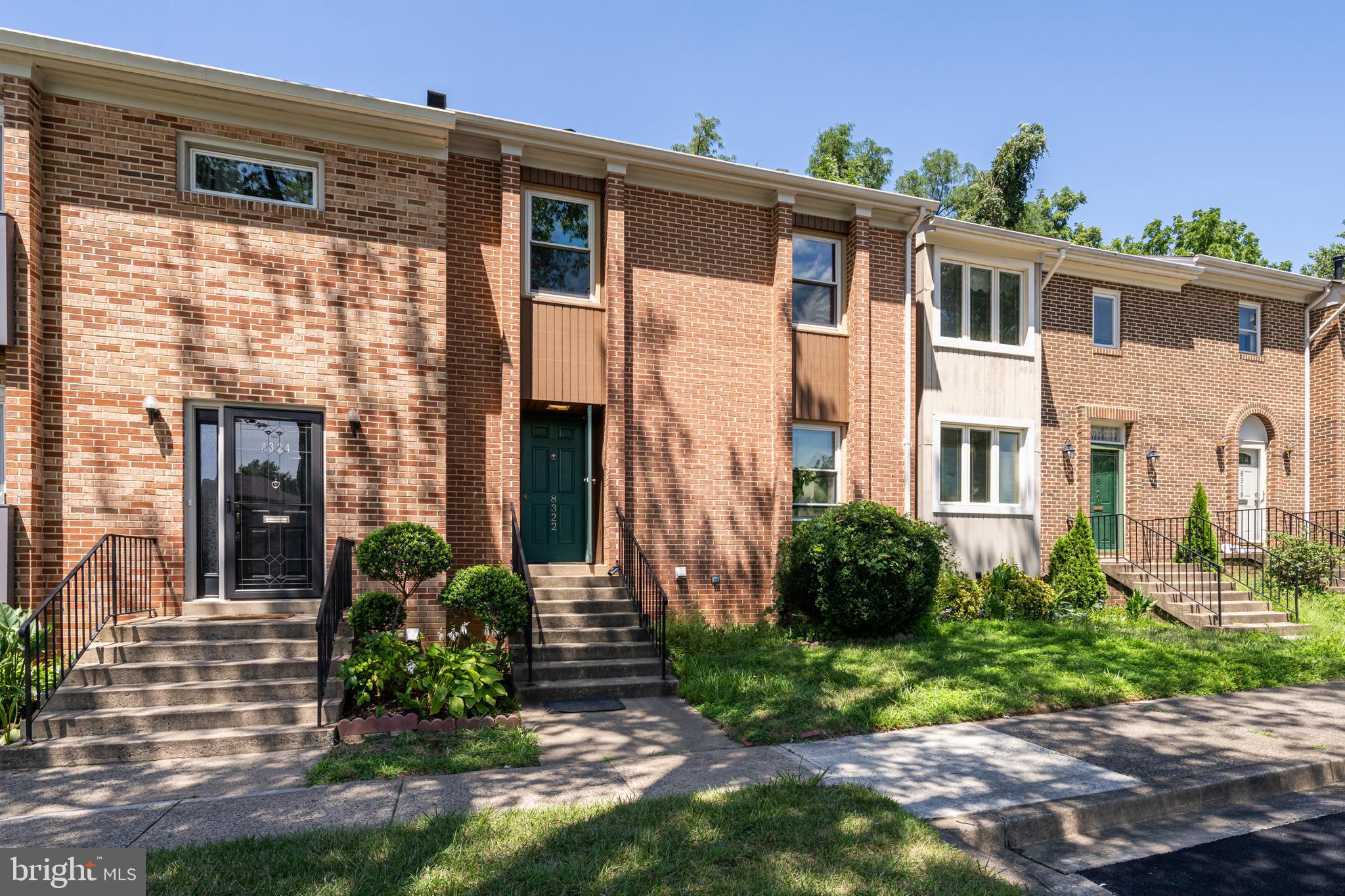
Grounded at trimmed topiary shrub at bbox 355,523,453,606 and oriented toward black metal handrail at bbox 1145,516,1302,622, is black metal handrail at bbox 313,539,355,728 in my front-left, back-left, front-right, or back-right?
back-right

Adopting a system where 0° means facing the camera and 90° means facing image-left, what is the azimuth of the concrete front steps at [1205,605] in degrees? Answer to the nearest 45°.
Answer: approximately 315°

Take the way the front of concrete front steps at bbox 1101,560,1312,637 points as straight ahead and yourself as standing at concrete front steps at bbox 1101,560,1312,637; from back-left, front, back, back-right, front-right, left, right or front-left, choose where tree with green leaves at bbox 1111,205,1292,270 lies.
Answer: back-left

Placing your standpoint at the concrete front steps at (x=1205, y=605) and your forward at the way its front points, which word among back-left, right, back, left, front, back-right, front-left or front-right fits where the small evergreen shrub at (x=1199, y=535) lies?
back-left

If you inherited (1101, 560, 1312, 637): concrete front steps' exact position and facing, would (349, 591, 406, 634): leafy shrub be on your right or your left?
on your right

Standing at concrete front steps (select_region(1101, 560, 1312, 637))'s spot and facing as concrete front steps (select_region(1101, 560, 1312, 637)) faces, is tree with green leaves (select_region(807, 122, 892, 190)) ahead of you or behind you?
behind
